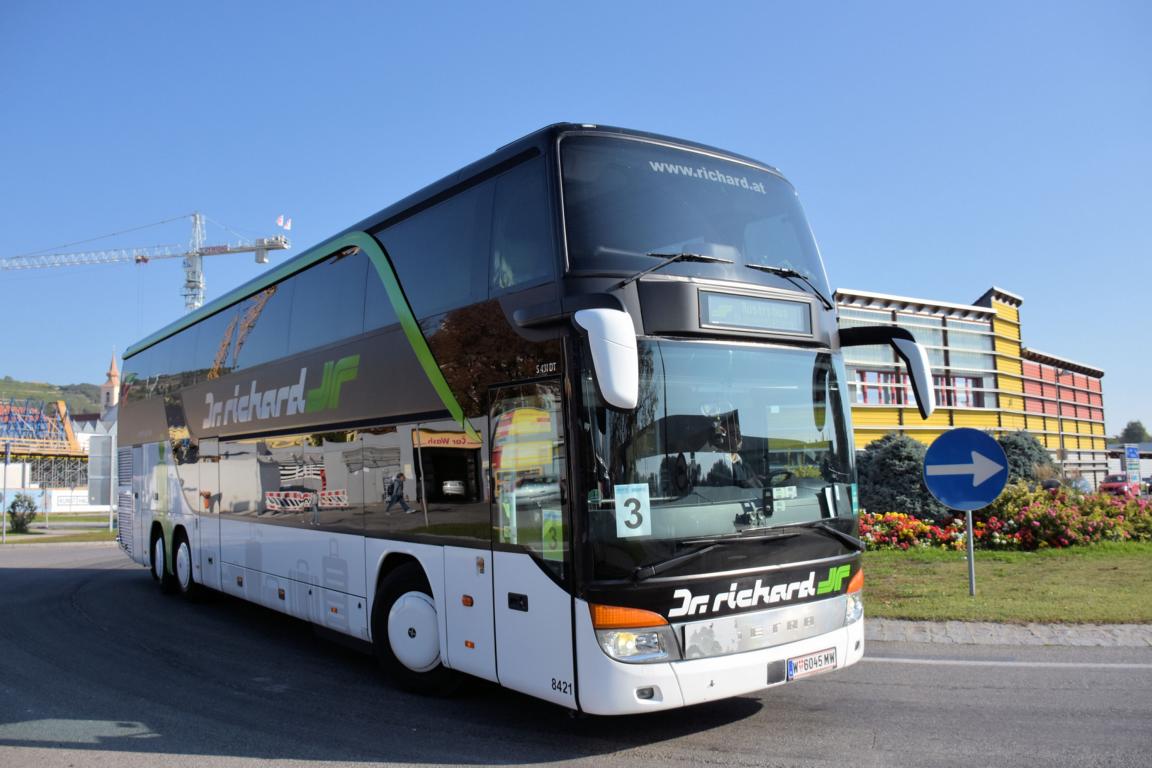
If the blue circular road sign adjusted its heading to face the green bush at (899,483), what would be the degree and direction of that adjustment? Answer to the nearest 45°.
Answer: approximately 180°

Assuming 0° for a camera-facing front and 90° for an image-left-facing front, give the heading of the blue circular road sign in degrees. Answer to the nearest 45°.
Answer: approximately 0°

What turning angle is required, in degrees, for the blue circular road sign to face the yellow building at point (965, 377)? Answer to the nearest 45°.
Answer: approximately 180°

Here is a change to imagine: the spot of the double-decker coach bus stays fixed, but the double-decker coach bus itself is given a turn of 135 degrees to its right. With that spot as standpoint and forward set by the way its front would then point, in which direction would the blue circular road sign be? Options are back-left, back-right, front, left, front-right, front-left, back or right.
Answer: back-right

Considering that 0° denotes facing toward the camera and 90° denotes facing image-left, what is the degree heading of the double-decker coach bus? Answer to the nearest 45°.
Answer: approximately 315°
